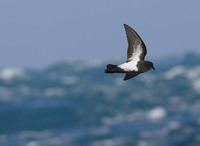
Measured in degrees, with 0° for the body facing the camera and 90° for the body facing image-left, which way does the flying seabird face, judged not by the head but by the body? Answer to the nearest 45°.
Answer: approximately 270°
